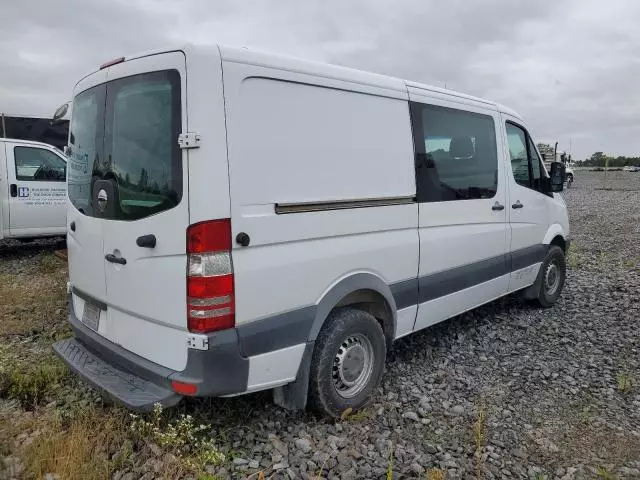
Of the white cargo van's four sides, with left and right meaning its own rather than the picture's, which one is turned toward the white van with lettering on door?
left

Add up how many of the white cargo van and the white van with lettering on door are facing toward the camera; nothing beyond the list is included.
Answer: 0

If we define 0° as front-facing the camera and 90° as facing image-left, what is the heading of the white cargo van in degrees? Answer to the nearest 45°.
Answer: approximately 225°

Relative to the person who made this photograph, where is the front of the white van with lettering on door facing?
facing to the right of the viewer

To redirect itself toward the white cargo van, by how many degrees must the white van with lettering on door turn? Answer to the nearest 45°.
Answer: approximately 90° to its right
